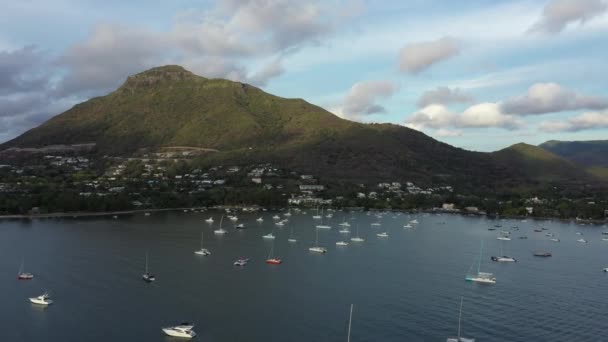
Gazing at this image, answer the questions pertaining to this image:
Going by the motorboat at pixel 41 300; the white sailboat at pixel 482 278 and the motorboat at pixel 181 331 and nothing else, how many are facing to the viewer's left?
3

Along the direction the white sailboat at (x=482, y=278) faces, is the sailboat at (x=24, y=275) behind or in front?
in front

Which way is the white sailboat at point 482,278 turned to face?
to the viewer's left

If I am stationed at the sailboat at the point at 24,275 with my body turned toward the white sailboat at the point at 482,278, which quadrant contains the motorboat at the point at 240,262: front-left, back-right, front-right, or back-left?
front-left

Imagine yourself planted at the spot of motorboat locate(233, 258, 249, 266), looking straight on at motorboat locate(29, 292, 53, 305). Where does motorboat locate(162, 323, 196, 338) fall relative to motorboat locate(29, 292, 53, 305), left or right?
left

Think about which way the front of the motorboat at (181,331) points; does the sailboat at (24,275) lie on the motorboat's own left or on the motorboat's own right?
on the motorboat's own right

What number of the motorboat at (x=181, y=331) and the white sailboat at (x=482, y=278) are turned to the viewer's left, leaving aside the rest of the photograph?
2

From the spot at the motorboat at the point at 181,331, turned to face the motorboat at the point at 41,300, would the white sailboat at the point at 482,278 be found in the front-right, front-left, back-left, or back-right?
back-right

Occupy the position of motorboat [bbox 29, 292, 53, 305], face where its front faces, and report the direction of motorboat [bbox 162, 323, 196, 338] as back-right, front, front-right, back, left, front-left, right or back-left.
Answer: back-left

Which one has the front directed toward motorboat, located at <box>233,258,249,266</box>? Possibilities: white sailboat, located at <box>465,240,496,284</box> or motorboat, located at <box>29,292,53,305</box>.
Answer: the white sailboat

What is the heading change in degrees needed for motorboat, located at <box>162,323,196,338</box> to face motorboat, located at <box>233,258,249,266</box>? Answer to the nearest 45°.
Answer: approximately 90° to its right

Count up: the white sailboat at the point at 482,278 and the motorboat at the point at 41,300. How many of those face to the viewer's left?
2

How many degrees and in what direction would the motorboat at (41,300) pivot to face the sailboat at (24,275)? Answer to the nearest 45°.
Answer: approximately 90° to its right

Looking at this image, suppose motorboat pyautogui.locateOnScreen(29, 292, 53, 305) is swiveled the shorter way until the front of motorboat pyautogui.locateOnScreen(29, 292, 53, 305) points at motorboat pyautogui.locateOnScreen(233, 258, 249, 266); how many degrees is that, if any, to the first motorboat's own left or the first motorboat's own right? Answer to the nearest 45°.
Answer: approximately 135° to the first motorboat's own right

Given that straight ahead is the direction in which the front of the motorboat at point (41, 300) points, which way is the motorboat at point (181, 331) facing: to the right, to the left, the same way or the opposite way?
the same way

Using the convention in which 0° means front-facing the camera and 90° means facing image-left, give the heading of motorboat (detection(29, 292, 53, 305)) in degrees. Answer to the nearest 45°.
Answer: approximately 90°

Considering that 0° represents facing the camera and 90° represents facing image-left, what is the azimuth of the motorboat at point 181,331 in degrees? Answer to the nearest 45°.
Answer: approximately 90°
